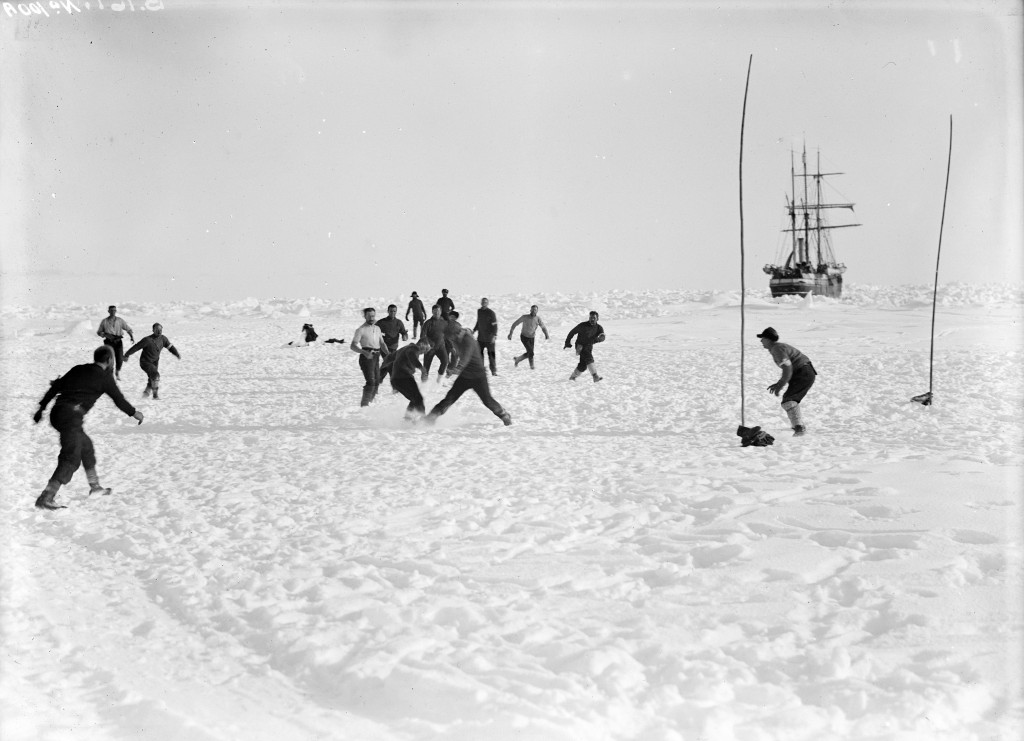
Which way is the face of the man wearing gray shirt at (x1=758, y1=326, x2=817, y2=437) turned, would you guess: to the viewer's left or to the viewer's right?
to the viewer's left

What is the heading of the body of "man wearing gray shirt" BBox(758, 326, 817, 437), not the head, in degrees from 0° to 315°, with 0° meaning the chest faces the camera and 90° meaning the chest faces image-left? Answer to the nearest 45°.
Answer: approximately 90°

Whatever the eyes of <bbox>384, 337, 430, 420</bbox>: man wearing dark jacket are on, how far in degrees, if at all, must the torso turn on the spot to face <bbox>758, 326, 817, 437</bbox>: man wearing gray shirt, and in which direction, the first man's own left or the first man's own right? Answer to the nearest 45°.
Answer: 0° — they already face them

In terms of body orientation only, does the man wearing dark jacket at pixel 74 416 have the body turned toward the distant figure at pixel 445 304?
yes

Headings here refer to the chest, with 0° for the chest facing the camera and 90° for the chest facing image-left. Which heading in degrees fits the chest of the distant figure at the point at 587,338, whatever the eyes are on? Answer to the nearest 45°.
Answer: approximately 45°

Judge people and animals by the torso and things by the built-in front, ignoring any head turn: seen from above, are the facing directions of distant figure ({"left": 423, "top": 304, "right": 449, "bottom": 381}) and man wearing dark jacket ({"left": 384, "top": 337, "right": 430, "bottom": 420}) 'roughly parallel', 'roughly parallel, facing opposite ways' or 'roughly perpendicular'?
roughly perpendicular

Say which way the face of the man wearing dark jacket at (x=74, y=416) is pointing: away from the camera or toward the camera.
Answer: away from the camera

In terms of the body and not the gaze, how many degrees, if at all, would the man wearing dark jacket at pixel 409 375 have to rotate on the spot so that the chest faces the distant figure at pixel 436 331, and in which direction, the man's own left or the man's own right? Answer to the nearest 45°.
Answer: approximately 90° to the man's own left
